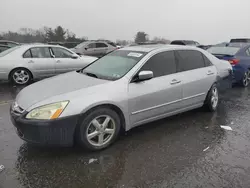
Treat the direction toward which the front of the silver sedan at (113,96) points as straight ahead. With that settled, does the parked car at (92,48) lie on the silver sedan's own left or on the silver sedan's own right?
on the silver sedan's own right

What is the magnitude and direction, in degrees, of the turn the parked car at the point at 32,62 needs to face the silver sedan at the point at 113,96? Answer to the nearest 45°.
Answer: approximately 90° to its right

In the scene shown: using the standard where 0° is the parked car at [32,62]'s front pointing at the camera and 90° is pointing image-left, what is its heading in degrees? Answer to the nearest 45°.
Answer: approximately 270°

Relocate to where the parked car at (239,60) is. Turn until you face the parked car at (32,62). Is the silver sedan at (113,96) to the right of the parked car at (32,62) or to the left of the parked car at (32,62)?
left

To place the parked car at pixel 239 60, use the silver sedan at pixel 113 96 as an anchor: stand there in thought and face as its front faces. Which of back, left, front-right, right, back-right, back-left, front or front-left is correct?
back

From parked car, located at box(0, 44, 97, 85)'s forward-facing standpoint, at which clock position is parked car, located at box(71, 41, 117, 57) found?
parked car, located at box(71, 41, 117, 57) is roughly at 10 o'clock from parked car, located at box(0, 44, 97, 85).

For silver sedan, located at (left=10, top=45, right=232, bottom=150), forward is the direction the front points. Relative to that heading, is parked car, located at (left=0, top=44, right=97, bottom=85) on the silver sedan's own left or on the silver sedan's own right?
on the silver sedan's own right

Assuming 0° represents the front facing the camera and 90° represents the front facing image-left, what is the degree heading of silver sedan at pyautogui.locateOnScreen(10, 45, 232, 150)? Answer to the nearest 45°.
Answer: approximately 45°
